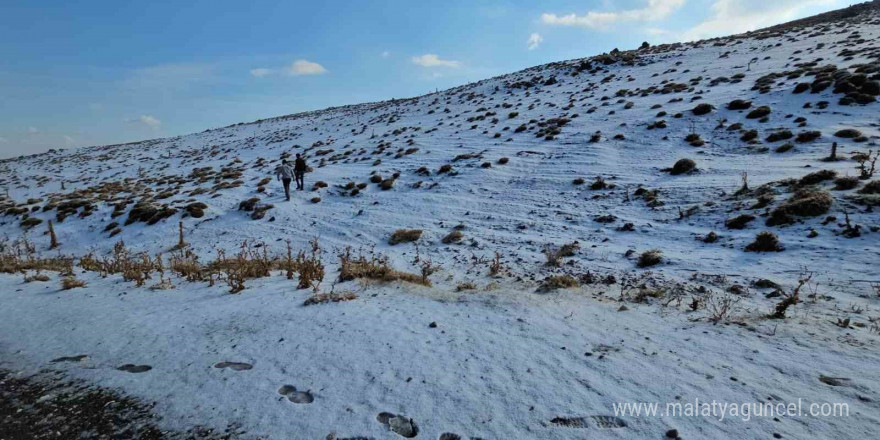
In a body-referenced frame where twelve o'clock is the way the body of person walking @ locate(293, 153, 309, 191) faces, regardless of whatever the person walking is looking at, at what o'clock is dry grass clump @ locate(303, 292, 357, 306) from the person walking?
The dry grass clump is roughly at 6 o'clock from the person walking.

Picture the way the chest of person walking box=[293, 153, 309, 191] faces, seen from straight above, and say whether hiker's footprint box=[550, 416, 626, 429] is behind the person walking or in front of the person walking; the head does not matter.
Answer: behind

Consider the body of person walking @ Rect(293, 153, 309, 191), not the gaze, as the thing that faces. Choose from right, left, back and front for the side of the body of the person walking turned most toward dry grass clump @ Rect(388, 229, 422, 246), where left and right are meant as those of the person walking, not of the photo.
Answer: back

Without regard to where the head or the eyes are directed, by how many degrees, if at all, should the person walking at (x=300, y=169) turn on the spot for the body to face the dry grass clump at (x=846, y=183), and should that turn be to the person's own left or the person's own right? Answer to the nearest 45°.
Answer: approximately 135° to the person's own right

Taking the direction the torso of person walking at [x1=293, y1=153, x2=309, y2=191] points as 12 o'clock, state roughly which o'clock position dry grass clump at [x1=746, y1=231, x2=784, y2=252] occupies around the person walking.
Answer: The dry grass clump is roughly at 5 o'clock from the person walking.

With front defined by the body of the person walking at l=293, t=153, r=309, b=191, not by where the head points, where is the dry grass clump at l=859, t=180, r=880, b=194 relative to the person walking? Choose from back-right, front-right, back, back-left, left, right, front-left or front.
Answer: back-right

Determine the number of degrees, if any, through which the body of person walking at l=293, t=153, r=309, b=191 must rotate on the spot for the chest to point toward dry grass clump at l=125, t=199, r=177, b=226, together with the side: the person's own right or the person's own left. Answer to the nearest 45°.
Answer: approximately 90° to the person's own left

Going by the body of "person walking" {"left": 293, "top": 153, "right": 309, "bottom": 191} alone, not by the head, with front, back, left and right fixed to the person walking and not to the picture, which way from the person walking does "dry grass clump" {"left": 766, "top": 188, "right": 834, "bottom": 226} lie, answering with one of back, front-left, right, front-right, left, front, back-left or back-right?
back-right

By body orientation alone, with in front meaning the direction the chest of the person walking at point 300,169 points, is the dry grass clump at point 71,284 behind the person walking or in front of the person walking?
behind

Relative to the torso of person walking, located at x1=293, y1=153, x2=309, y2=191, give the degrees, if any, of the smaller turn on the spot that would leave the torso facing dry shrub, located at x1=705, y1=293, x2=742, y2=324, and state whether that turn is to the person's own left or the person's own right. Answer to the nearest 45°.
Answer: approximately 180°

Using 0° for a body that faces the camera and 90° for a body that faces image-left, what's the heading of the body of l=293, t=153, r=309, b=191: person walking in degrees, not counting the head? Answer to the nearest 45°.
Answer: approximately 180°

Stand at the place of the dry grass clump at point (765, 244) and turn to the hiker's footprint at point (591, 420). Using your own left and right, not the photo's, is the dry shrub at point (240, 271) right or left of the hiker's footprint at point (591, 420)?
right
